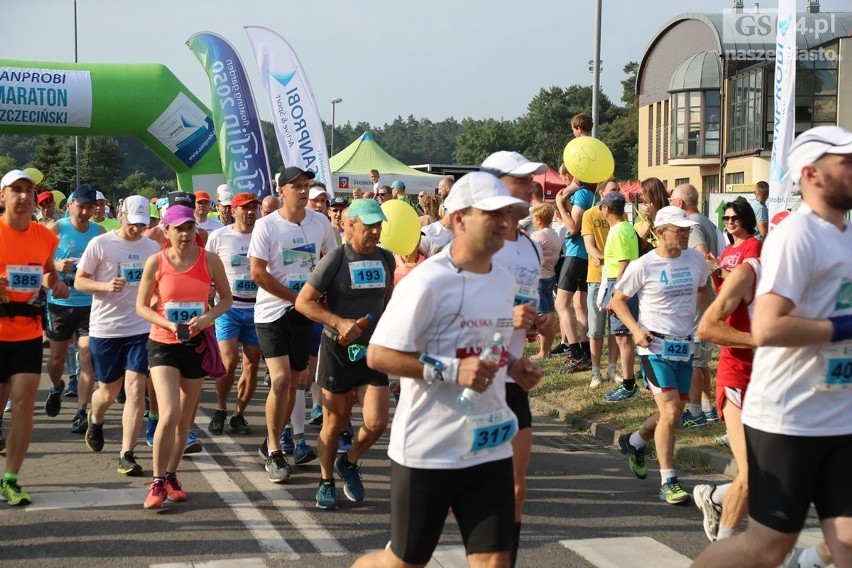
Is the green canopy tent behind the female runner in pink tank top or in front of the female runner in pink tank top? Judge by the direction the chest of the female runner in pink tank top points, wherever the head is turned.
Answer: behind

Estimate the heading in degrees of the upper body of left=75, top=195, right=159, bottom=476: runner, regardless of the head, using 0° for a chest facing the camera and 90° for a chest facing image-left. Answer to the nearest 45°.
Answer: approximately 315°

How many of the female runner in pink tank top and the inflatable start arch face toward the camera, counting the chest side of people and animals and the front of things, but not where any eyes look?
2

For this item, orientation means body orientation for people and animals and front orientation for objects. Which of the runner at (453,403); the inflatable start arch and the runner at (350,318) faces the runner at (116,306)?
the inflatable start arch

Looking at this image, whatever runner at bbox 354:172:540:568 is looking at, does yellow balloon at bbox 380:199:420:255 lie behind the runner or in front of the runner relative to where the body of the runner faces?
behind

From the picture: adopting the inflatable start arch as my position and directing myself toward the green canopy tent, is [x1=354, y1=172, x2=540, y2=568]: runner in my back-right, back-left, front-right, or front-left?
back-right

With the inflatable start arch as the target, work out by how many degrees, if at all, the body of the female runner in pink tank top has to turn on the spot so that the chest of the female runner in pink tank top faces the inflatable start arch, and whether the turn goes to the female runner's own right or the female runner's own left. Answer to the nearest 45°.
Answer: approximately 180°

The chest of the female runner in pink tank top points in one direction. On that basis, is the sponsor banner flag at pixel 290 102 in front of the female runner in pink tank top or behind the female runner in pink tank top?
behind

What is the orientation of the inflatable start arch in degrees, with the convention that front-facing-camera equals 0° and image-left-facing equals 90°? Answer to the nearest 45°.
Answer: approximately 0°

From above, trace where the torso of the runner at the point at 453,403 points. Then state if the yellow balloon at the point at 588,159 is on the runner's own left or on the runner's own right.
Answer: on the runner's own left
